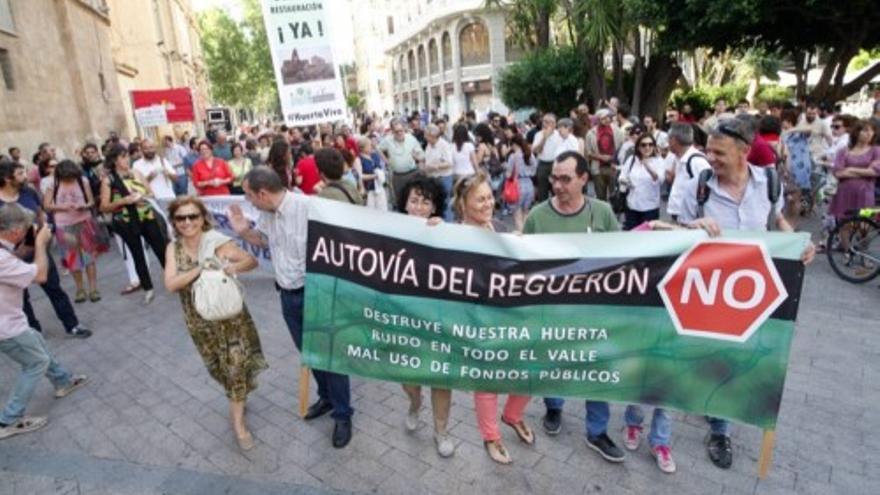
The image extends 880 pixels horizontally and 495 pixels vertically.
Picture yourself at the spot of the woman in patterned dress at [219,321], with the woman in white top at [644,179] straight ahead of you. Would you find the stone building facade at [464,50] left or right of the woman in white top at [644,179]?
left

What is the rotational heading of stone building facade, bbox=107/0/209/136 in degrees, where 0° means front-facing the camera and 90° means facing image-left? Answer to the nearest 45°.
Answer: approximately 315°

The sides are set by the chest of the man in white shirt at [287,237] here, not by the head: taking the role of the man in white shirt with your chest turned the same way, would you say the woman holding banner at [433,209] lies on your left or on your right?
on your left

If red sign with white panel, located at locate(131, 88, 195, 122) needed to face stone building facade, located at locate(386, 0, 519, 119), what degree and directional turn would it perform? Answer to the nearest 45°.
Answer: approximately 135° to its left

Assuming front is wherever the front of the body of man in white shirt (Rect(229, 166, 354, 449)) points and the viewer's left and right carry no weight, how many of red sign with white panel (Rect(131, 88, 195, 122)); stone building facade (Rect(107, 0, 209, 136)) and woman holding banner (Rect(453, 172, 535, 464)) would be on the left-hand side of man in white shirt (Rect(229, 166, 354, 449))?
1

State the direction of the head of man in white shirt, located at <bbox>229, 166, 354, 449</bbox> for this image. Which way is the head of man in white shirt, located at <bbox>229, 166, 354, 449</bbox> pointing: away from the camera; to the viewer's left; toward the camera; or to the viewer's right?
to the viewer's left

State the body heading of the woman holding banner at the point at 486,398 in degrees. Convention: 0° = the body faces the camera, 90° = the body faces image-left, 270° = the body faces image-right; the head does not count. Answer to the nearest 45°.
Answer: approximately 315°
